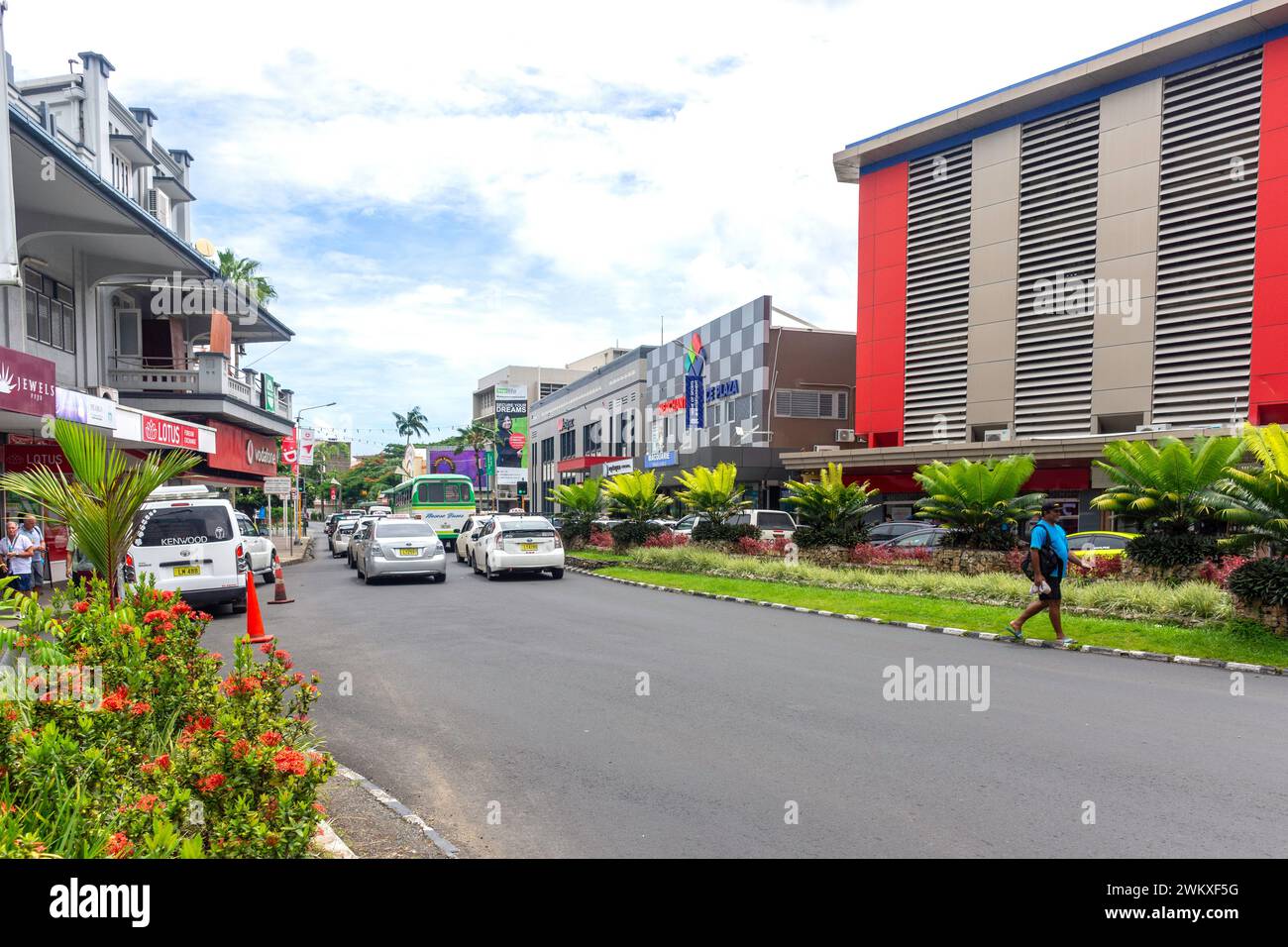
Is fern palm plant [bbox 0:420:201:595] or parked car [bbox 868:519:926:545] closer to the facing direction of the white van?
the parked car

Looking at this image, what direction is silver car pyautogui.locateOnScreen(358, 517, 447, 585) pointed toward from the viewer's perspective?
away from the camera

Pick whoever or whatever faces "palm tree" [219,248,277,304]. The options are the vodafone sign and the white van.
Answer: the white van

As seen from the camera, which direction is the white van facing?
away from the camera

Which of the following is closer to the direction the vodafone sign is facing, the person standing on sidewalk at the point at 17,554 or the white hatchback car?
the white hatchback car

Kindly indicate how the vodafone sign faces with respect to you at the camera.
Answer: facing the viewer and to the right of the viewer

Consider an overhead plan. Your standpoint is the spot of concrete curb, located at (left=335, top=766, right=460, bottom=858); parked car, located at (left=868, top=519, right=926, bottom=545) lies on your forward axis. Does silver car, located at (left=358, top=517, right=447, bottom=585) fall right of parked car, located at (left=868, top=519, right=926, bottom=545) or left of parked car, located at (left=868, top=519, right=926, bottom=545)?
left

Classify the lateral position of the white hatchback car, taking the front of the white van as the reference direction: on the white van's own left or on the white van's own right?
on the white van's own right

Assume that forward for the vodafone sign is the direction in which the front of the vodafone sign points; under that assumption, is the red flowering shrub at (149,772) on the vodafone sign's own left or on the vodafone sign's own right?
on the vodafone sign's own right

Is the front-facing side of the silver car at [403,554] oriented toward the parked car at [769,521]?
no

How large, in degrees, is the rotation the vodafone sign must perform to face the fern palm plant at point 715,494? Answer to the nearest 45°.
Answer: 0° — it already faces it

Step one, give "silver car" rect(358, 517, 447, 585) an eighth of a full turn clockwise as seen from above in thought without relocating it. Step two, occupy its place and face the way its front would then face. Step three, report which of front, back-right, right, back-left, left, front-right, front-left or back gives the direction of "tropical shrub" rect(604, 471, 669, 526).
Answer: front

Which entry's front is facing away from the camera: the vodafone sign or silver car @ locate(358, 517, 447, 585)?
the silver car

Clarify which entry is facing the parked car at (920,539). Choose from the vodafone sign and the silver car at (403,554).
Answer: the vodafone sign

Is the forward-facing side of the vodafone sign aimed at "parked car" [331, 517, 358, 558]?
no

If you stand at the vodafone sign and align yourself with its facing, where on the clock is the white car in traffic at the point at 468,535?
The white car in traffic is roughly at 12 o'clock from the vodafone sign.

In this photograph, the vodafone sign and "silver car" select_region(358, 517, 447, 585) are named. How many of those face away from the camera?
1

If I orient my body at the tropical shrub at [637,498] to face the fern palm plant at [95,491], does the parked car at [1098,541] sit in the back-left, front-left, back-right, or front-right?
front-left

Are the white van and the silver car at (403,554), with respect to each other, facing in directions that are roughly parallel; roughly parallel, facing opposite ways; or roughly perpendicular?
roughly parallel
